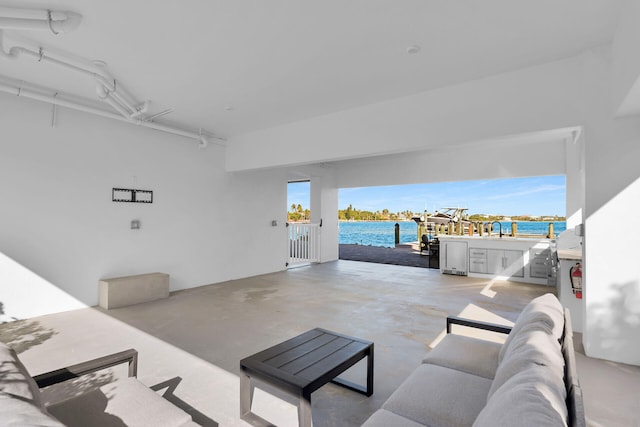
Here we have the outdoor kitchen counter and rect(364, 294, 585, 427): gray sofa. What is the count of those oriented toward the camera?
1

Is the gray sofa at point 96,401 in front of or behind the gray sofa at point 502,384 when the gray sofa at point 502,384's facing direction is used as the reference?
in front

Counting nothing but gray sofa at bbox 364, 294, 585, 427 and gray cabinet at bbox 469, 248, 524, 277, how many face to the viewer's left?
1

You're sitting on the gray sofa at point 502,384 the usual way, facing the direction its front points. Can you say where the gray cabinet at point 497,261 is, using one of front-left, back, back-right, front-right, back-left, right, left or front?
right

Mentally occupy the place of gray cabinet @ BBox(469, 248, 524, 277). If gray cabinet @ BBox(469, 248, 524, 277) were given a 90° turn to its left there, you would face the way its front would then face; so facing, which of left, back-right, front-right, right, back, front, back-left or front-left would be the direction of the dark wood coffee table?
right

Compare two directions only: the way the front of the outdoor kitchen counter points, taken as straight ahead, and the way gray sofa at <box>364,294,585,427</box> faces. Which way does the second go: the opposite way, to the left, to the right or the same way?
to the right

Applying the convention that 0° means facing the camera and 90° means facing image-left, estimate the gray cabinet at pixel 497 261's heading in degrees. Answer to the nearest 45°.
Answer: approximately 0°

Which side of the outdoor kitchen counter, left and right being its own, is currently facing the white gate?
right

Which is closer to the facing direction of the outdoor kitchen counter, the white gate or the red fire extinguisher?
the red fire extinguisher

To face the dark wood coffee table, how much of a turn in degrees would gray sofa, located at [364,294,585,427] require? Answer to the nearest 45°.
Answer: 0° — it already faces it

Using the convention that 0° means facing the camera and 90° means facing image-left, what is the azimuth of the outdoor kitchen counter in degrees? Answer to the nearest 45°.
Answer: approximately 0°

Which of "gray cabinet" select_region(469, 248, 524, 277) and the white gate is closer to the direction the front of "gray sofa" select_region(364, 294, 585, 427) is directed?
the white gate

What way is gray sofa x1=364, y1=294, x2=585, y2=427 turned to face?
to the viewer's left

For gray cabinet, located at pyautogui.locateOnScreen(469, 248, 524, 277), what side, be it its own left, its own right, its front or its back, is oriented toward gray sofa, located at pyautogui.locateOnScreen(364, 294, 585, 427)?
front

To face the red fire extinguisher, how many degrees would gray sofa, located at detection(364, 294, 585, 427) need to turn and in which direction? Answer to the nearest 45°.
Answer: approximately 90° to its right
